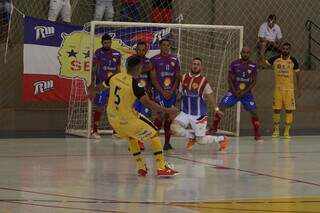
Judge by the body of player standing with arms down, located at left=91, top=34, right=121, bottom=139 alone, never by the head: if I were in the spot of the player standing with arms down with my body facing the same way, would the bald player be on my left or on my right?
on my left

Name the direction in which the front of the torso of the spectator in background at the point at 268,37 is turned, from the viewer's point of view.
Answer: toward the camera

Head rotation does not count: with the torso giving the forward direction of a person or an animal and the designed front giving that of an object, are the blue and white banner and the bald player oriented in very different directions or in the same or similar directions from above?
same or similar directions

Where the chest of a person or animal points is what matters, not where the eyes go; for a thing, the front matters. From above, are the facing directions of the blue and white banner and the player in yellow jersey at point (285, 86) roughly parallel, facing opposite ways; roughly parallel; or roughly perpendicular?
roughly parallel

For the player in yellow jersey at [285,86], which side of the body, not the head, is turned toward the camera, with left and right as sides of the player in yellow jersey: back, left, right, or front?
front

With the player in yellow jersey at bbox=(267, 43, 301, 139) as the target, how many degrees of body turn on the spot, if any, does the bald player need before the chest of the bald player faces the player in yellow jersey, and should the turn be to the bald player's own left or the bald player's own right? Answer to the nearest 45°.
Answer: approximately 135° to the bald player's own left

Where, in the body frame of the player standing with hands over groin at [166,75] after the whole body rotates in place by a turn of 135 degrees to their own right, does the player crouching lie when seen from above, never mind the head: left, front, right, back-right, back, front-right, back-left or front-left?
back

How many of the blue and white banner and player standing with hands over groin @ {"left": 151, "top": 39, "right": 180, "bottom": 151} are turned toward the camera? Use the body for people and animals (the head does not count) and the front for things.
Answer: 2

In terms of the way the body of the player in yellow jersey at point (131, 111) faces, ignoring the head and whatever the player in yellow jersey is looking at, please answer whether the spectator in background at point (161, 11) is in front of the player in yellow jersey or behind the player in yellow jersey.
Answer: in front

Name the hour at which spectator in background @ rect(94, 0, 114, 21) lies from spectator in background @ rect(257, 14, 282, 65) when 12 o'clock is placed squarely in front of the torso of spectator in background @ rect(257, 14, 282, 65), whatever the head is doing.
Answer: spectator in background @ rect(94, 0, 114, 21) is roughly at 2 o'clock from spectator in background @ rect(257, 14, 282, 65).

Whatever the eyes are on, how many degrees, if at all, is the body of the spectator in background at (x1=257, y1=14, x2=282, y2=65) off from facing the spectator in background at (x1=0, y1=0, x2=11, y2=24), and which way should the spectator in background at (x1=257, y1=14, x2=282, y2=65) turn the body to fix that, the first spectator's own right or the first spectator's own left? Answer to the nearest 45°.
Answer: approximately 45° to the first spectator's own right

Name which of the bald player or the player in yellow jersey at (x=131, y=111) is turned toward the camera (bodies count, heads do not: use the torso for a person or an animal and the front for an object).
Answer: the bald player
